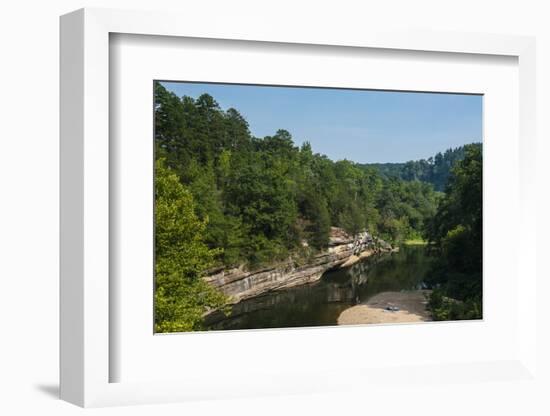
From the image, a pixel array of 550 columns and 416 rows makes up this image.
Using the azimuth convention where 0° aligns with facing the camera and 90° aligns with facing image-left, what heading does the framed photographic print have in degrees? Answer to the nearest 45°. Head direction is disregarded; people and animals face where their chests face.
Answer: approximately 315°
